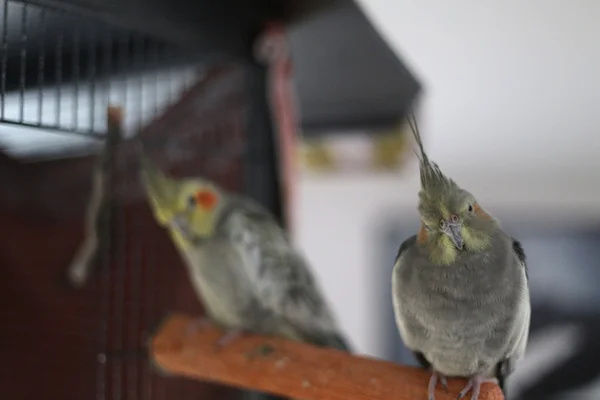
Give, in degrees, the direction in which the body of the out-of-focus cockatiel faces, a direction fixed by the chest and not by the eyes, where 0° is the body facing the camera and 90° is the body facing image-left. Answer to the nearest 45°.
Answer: approximately 45°

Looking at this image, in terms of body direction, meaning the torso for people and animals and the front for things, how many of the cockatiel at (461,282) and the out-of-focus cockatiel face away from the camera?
0

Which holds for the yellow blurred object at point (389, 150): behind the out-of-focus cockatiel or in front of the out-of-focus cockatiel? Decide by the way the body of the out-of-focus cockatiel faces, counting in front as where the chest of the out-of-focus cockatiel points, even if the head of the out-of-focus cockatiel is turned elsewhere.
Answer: behind

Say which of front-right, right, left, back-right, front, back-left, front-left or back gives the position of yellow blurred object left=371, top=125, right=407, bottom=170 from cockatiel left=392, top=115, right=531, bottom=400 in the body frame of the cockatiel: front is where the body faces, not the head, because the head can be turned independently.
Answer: back

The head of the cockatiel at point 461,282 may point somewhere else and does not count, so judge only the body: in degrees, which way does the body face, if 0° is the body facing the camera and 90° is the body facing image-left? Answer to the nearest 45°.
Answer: approximately 0°
